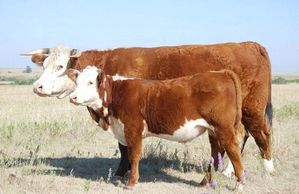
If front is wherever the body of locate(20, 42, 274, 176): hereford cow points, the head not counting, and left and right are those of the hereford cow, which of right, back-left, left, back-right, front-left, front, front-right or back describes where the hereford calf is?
left

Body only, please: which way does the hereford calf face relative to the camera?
to the viewer's left

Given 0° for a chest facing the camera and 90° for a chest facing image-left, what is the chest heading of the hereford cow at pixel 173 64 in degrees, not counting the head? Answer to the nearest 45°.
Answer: approximately 90°

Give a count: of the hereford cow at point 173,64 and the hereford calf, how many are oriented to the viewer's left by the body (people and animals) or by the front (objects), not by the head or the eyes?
2

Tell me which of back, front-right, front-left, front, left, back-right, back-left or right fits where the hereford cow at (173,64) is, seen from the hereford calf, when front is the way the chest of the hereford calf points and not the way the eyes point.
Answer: right
